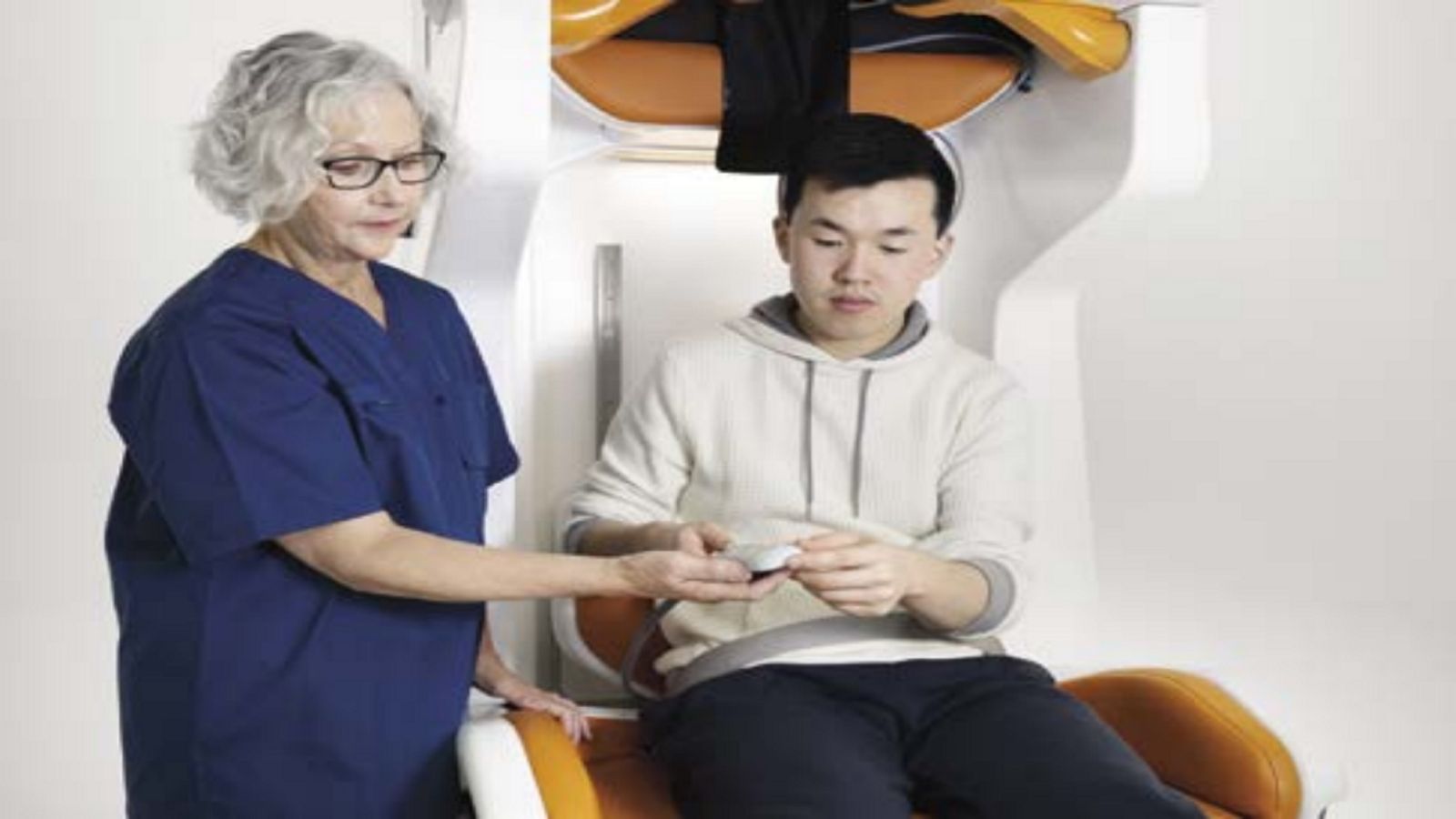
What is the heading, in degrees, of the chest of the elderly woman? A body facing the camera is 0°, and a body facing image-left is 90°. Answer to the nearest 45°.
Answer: approximately 315°

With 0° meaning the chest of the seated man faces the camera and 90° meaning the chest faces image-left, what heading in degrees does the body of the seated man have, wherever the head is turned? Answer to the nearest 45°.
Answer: approximately 0°

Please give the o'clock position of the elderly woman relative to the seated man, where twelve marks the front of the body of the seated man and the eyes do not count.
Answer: The elderly woman is roughly at 2 o'clock from the seated man.
